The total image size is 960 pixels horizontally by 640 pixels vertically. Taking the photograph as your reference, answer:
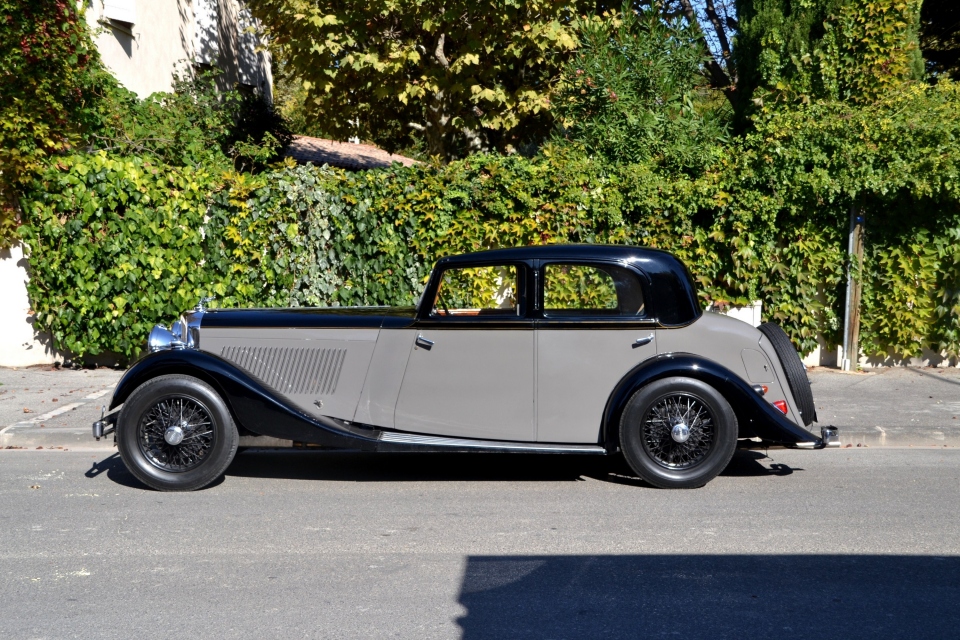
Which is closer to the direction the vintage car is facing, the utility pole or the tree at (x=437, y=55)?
the tree

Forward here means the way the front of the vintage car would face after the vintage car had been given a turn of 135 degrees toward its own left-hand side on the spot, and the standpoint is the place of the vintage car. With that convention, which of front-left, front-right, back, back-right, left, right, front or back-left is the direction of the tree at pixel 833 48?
left

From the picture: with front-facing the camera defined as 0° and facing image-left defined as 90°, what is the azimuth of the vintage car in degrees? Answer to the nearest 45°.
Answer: approximately 90°

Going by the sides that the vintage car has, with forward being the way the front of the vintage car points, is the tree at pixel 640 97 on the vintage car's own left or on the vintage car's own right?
on the vintage car's own right

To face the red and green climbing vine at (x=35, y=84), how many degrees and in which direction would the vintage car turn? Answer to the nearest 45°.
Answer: approximately 45° to its right

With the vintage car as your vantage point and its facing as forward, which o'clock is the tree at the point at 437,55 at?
The tree is roughly at 3 o'clock from the vintage car.

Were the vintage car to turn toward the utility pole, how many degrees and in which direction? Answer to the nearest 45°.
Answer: approximately 135° to its right

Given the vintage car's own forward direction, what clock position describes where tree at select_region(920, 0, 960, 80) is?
The tree is roughly at 4 o'clock from the vintage car.
